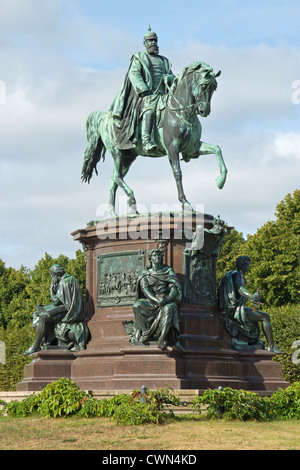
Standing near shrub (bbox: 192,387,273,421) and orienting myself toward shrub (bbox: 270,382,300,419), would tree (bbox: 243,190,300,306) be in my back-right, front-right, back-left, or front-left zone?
front-left

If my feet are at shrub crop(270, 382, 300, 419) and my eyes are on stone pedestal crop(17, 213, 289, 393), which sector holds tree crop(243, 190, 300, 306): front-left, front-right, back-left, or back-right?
front-right
